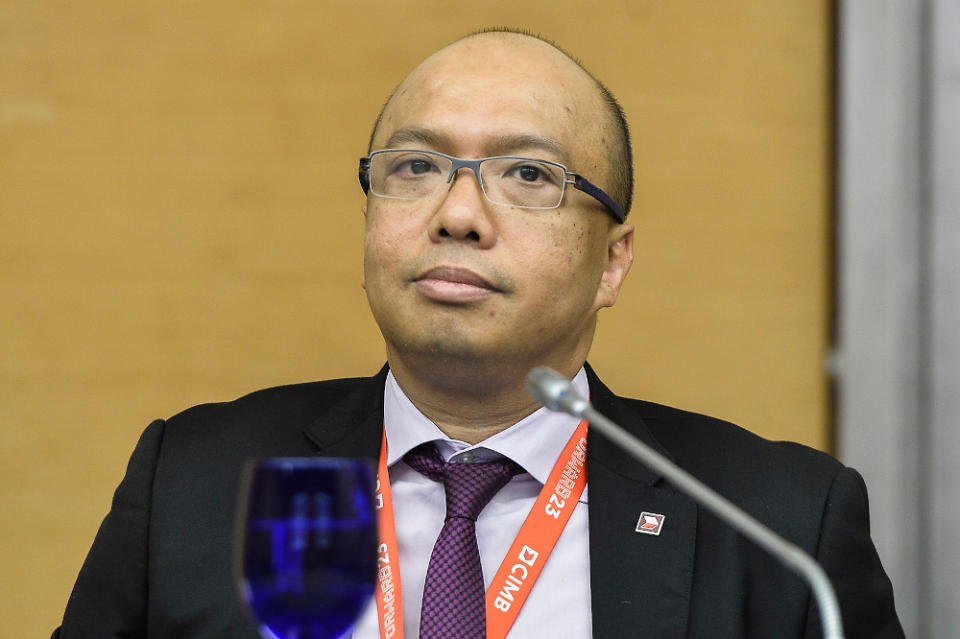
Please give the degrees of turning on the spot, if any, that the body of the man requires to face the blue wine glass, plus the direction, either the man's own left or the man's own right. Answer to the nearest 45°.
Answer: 0° — they already face it

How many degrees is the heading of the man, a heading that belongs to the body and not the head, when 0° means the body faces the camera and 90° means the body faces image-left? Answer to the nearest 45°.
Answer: approximately 0°
